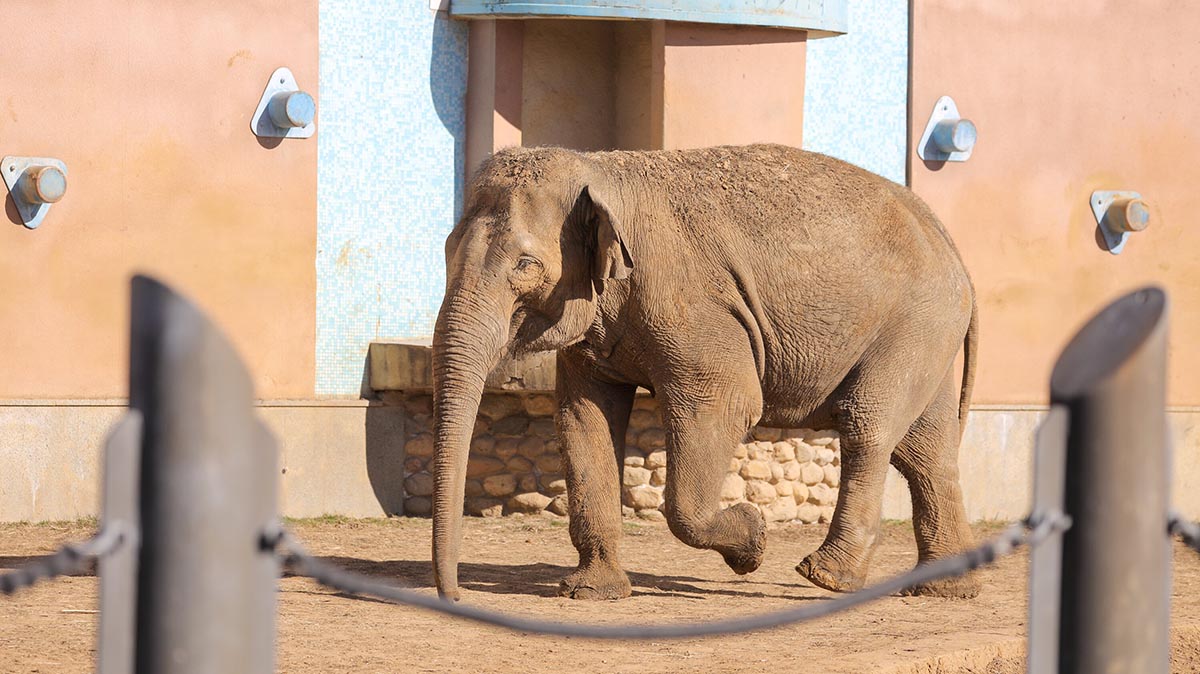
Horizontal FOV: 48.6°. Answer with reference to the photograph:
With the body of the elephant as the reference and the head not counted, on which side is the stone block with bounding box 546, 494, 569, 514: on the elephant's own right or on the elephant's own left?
on the elephant's own right

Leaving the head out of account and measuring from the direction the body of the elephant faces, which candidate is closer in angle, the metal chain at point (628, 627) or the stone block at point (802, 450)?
the metal chain

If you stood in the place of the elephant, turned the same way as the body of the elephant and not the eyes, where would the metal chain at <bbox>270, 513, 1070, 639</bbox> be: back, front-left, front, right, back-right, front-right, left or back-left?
front-left

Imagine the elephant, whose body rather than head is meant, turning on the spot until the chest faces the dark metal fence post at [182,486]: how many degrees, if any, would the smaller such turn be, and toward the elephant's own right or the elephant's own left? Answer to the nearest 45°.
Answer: approximately 45° to the elephant's own left

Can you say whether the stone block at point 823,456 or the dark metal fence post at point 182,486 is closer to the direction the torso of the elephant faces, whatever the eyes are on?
the dark metal fence post

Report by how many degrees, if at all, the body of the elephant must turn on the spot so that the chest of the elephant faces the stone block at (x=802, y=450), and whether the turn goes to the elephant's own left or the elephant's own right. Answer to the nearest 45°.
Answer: approximately 135° to the elephant's own right

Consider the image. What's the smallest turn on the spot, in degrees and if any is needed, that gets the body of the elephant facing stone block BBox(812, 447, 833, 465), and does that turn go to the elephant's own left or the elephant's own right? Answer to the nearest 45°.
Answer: approximately 135° to the elephant's own right

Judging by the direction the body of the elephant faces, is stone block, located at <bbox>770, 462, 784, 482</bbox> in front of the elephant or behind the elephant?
behind

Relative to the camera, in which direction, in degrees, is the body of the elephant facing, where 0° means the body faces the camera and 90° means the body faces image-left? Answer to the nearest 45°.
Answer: approximately 45°
